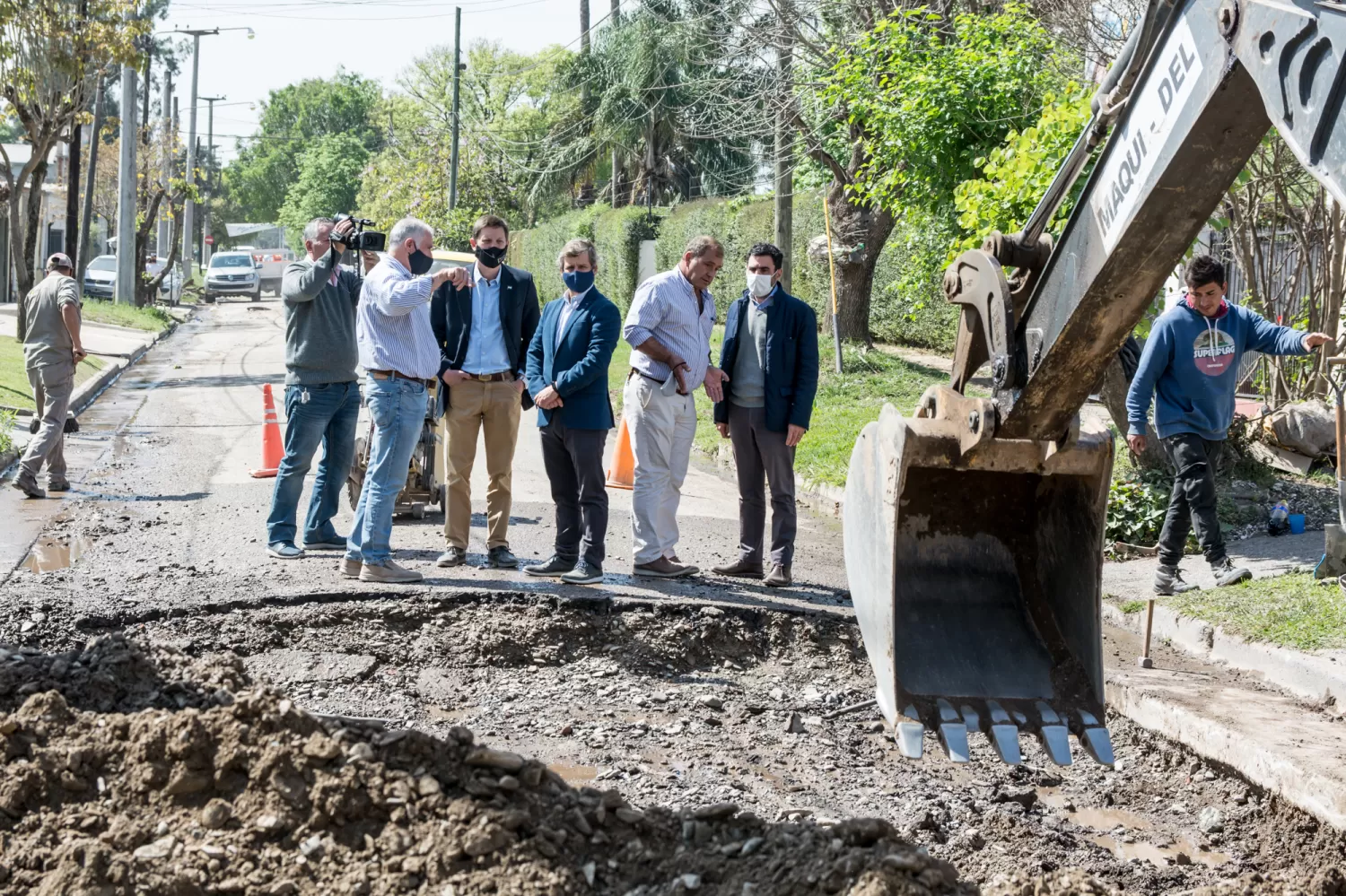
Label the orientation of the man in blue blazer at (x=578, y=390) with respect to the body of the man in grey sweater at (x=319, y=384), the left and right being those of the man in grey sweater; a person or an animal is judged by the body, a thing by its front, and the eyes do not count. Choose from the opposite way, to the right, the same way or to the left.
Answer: to the right

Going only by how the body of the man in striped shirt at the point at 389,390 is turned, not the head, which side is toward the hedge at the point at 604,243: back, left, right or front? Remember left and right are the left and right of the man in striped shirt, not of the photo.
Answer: left

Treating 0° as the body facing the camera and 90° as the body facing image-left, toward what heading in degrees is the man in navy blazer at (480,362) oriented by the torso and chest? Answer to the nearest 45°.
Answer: approximately 0°

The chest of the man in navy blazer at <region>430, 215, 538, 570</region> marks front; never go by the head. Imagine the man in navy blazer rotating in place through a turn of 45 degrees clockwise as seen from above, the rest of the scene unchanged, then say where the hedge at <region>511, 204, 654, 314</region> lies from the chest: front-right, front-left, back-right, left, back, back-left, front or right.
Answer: back-right

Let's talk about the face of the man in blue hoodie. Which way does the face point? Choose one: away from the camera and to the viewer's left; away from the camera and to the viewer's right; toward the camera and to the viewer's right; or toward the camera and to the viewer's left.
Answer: toward the camera and to the viewer's left

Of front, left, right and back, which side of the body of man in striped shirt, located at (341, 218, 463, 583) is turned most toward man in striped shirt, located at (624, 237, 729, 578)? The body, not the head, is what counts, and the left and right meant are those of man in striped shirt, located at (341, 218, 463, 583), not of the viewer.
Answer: front

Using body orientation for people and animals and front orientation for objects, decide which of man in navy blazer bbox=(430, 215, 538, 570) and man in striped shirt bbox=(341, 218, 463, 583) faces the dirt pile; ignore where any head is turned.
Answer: the man in navy blazer

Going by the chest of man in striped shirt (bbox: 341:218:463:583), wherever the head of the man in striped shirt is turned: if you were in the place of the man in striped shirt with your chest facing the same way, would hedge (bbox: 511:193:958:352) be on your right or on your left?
on your left

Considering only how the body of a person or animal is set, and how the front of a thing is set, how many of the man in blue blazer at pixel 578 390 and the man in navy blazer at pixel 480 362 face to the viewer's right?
0

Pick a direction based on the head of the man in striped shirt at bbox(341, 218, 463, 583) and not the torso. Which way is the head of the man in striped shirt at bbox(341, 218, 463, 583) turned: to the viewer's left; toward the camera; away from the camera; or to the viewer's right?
to the viewer's right

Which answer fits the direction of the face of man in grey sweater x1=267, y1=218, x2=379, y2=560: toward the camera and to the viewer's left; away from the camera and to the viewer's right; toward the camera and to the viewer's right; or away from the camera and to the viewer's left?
toward the camera and to the viewer's right

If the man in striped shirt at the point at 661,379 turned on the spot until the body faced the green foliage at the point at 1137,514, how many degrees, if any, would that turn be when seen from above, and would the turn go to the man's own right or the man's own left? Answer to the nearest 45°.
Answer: approximately 90° to the man's own left

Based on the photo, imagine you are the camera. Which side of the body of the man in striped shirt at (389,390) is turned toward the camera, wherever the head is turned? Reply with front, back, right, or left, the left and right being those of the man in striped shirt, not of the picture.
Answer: right
